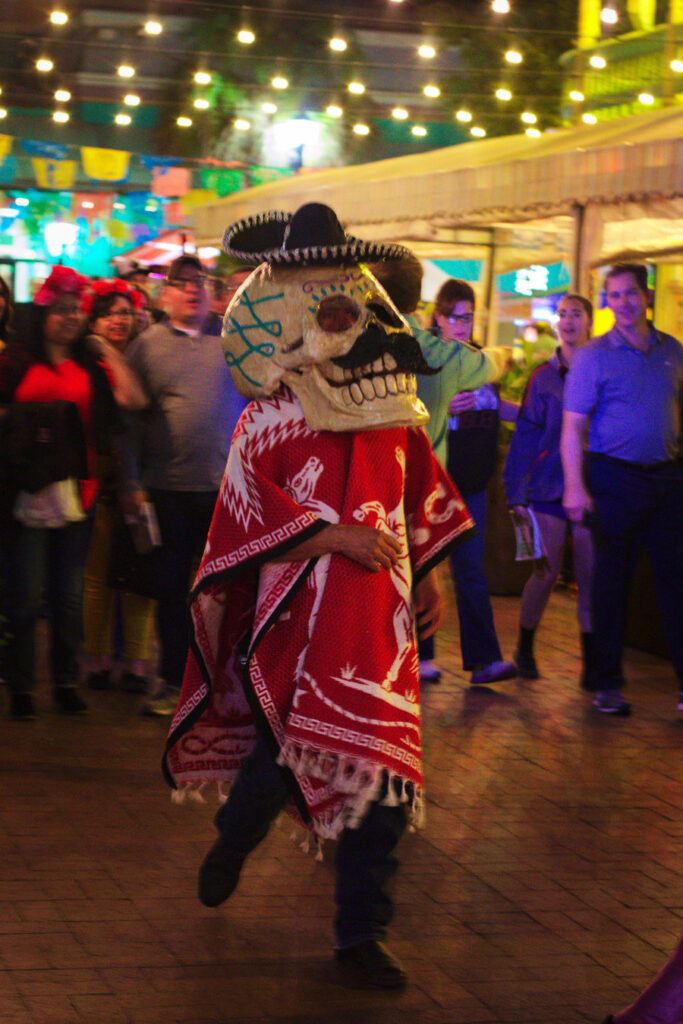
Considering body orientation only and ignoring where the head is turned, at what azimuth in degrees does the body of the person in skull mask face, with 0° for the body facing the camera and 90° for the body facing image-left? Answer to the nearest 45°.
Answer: approximately 315°

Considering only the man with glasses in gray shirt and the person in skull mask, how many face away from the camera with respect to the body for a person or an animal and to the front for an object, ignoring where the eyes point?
0

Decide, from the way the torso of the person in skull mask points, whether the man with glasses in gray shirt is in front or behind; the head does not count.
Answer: behind

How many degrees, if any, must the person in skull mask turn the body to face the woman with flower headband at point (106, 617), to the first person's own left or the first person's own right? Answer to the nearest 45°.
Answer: approximately 135° to the first person's own left

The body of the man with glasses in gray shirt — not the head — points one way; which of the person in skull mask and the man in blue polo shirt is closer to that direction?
the person in skull mask

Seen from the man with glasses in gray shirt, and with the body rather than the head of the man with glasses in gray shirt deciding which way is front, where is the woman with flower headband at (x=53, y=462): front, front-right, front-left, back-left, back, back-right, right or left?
right

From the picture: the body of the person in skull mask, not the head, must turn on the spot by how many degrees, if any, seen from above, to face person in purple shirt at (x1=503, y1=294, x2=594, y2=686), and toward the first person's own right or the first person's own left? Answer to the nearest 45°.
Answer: approximately 135° to the first person's own left

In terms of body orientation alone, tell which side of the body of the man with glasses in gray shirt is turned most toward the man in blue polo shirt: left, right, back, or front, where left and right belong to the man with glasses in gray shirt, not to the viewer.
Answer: left

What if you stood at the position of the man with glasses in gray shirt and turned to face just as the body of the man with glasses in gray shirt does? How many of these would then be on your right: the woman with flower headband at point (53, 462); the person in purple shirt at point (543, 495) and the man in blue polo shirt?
1

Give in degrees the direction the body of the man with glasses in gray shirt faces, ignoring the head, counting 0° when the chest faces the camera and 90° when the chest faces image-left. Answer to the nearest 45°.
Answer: approximately 0°

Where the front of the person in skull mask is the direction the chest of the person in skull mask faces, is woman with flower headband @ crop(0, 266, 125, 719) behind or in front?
behind
